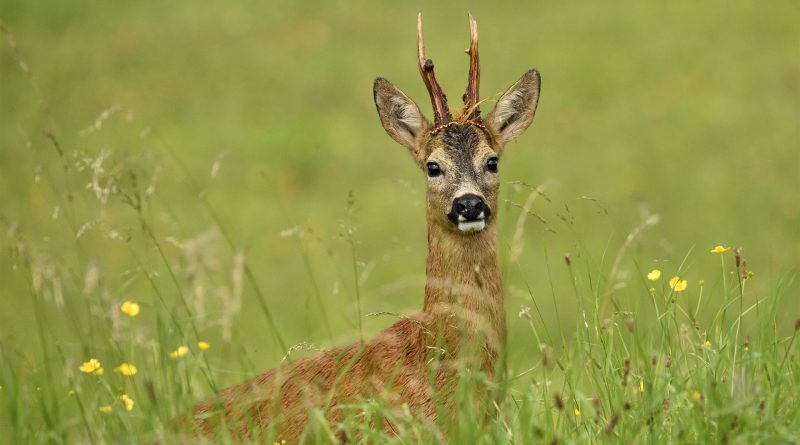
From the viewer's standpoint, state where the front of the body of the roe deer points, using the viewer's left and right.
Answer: facing the viewer and to the right of the viewer

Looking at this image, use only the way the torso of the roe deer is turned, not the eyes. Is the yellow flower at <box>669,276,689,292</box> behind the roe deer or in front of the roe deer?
in front
